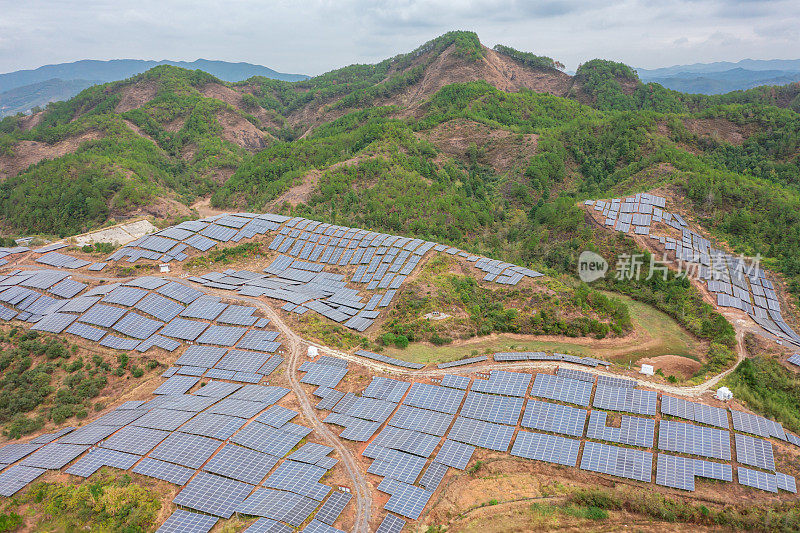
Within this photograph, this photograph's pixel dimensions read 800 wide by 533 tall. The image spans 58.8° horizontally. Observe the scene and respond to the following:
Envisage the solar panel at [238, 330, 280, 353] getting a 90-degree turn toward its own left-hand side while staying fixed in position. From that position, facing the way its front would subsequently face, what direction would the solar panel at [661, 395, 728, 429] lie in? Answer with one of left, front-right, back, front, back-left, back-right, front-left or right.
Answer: front

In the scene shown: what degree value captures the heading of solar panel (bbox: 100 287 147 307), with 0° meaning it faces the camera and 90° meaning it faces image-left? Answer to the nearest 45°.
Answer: approximately 45°

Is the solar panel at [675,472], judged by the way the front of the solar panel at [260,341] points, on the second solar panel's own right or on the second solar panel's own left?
on the second solar panel's own left

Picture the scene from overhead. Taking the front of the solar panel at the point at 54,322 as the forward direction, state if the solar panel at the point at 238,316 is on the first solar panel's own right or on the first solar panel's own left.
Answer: on the first solar panel's own left

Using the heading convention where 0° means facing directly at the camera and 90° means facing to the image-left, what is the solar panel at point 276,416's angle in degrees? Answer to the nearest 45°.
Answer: approximately 45°

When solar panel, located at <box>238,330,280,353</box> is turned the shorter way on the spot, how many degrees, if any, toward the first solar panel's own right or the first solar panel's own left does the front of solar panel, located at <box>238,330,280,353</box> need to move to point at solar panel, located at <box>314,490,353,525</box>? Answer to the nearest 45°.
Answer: approximately 45° to the first solar panel's own left

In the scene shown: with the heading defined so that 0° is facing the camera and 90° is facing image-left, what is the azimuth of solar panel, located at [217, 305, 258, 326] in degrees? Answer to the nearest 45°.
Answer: approximately 45°

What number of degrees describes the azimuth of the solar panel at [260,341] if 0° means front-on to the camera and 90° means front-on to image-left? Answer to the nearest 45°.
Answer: approximately 45°

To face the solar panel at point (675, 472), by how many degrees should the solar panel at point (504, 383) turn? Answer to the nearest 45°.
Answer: approximately 45° to its left

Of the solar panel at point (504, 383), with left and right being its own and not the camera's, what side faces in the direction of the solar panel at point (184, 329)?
right

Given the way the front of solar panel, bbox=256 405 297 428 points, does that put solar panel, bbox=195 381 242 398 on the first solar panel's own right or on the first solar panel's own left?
on the first solar panel's own right
